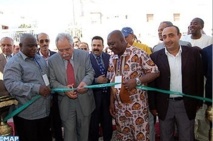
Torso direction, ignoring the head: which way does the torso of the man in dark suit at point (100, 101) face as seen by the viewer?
toward the camera

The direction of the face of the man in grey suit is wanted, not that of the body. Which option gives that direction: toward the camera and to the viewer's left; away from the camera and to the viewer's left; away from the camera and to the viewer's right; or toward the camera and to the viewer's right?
toward the camera and to the viewer's right

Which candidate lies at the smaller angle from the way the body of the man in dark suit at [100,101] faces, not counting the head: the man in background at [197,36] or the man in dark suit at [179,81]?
the man in dark suit

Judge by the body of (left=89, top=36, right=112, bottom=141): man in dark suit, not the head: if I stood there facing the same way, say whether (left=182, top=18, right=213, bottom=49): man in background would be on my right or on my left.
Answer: on my left

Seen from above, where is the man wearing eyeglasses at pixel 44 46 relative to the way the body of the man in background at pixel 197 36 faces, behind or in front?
in front

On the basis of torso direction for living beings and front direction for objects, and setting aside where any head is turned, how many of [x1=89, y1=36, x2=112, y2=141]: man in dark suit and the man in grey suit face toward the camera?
2

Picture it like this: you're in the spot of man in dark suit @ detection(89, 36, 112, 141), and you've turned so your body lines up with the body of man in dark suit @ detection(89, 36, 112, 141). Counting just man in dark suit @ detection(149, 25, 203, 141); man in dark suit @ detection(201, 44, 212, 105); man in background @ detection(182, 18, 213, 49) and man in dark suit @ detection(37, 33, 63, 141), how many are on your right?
1

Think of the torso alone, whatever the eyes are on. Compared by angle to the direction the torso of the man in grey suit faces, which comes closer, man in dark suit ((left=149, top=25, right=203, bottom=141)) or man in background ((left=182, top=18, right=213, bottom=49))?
the man in dark suit

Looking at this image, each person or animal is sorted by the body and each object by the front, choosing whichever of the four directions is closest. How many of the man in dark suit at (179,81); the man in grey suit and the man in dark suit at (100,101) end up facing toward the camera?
3

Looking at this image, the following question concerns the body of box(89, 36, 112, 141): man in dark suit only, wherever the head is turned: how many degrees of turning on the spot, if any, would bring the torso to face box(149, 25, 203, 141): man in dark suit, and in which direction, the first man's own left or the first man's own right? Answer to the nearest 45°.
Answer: approximately 45° to the first man's own left
